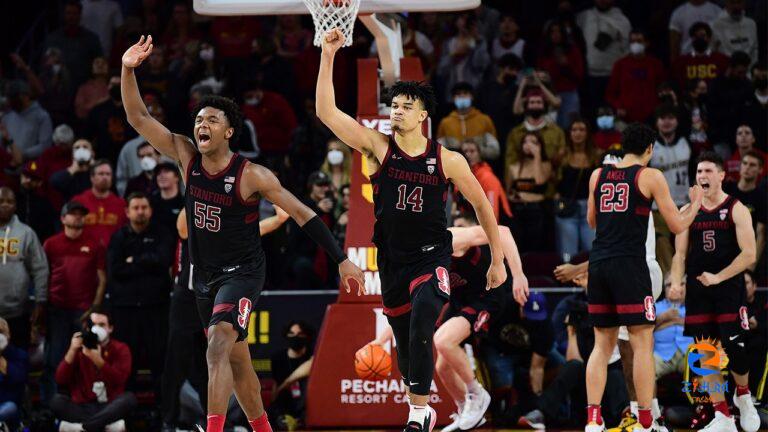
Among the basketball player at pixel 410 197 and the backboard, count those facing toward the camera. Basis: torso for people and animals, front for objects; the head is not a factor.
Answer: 2

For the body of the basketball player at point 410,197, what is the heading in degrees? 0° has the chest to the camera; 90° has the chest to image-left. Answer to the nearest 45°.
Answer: approximately 0°

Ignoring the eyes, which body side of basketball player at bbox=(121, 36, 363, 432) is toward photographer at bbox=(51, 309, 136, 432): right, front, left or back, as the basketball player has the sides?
right

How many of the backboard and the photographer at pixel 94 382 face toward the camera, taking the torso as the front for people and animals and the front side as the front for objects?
2

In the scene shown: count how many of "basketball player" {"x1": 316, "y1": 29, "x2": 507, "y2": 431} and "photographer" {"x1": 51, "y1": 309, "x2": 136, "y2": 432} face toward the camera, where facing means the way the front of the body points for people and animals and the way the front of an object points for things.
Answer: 2

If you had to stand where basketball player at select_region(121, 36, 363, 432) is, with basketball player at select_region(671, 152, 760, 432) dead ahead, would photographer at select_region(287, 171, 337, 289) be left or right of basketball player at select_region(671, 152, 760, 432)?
left
